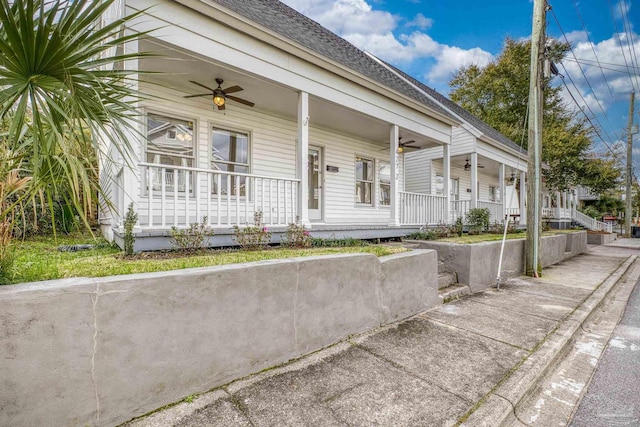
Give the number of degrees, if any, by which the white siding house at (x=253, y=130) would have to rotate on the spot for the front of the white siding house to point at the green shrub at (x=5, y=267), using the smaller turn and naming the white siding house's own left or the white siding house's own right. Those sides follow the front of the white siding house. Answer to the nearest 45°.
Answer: approximately 45° to the white siding house's own right

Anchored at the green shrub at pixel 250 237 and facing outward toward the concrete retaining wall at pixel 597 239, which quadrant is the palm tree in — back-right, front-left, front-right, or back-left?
back-right

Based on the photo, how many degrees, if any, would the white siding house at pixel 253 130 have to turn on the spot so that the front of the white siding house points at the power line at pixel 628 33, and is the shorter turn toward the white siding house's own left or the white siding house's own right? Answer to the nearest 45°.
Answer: approximately 45° to the white siding house's own left

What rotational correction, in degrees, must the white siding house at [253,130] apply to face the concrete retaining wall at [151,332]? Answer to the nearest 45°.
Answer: approximately 45° to its right

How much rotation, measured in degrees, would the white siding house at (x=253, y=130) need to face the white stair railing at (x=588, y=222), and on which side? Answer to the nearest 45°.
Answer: approximately 90° to its left

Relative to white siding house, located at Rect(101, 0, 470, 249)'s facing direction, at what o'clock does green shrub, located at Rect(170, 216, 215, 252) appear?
The green shrub is roughly at 2 o'clock from the white siding house.

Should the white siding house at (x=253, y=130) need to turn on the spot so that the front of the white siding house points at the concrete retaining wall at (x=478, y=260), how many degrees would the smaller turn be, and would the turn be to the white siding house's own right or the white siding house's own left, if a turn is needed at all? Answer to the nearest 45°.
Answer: approximately 45° to the white siding house's own left

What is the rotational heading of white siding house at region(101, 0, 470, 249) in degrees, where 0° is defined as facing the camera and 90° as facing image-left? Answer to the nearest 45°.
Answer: approximately 315°

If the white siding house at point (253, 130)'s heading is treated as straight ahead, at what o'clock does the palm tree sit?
The palm tree is roughly at 2 o'clock from the white siding house.

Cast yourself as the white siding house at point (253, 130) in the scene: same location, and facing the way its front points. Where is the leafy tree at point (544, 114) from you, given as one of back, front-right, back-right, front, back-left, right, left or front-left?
left
